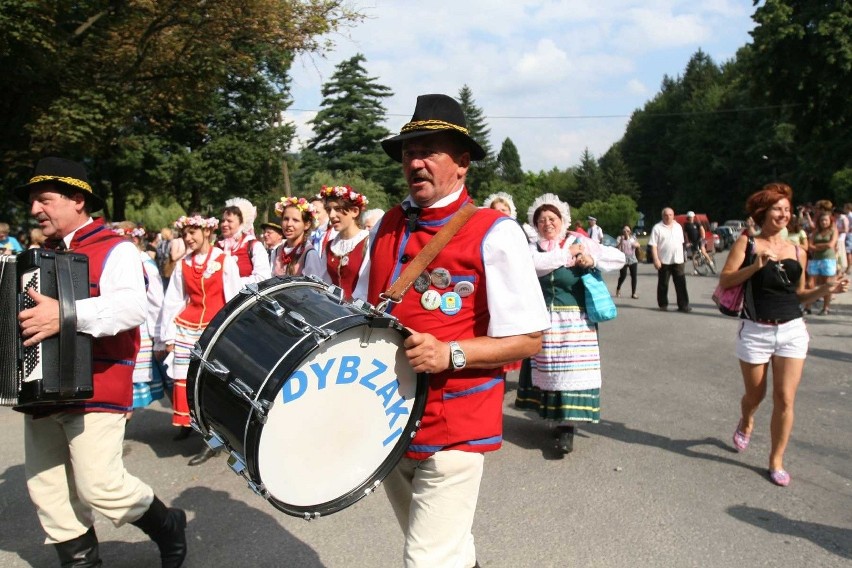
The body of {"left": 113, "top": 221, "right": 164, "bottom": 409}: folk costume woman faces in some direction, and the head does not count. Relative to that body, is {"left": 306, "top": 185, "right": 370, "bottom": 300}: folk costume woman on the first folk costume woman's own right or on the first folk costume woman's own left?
on the first folk costume woman's own left

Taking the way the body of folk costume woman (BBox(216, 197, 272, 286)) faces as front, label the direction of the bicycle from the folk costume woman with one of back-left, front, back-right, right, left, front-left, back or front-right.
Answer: back

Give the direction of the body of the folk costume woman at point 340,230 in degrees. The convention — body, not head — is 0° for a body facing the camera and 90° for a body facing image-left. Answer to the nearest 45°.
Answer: approximately 45°

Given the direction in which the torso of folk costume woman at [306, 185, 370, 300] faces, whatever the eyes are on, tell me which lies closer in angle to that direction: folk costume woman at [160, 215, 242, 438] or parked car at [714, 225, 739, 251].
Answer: the folk costume woman

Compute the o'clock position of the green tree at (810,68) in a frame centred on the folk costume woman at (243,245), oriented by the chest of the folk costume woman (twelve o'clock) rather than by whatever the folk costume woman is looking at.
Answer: The green tree is roughly at 6 o'clock from the folk costume woman.

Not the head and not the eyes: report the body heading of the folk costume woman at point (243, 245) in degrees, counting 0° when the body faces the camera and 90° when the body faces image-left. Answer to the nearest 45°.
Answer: approximately 45°

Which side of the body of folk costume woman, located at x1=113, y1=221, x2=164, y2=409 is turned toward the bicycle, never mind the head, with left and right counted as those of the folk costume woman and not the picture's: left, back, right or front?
back

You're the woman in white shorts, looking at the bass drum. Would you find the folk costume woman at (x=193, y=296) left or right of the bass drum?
right

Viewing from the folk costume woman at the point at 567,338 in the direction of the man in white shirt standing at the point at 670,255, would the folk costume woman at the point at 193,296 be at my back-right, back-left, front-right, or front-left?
back-left

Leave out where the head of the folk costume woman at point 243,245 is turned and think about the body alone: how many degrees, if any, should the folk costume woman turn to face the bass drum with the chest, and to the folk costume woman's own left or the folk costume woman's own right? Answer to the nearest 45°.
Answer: approximately 45° to the folk costume woman's own left

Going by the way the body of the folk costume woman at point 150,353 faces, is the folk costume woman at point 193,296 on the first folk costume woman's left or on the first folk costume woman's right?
on the first folk costume woman's left
